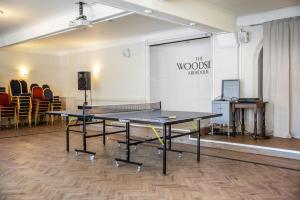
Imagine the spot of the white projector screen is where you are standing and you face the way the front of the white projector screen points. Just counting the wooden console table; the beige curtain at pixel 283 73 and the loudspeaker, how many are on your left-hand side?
2

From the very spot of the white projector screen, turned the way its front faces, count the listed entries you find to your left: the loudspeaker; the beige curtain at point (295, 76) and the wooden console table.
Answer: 2

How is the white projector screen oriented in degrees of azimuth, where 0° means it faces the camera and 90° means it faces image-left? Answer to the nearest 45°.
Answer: approximately 45°

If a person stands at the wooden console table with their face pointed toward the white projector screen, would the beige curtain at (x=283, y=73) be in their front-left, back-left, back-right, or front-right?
back-right

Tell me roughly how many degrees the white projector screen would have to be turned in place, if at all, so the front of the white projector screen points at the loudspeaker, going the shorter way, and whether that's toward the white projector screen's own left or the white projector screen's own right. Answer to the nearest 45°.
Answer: approximately 45° to the white projector screen's own right

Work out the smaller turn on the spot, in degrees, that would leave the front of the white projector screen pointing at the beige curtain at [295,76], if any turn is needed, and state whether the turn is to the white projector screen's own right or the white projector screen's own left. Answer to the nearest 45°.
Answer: approximately 90° to the white projector screen's own left

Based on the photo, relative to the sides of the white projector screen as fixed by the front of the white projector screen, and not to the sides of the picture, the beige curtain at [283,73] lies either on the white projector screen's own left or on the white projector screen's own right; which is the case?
on the white projector screen's own left

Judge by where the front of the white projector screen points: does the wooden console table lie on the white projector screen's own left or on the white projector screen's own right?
on the white projector screen's own left
